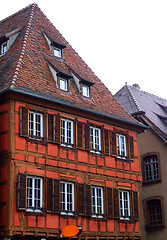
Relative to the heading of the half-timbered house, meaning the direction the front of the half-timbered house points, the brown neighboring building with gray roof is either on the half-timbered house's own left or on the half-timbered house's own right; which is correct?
on the half-timbered house's own left

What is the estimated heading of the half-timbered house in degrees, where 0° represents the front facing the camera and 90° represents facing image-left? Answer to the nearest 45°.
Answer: approximately 315°
